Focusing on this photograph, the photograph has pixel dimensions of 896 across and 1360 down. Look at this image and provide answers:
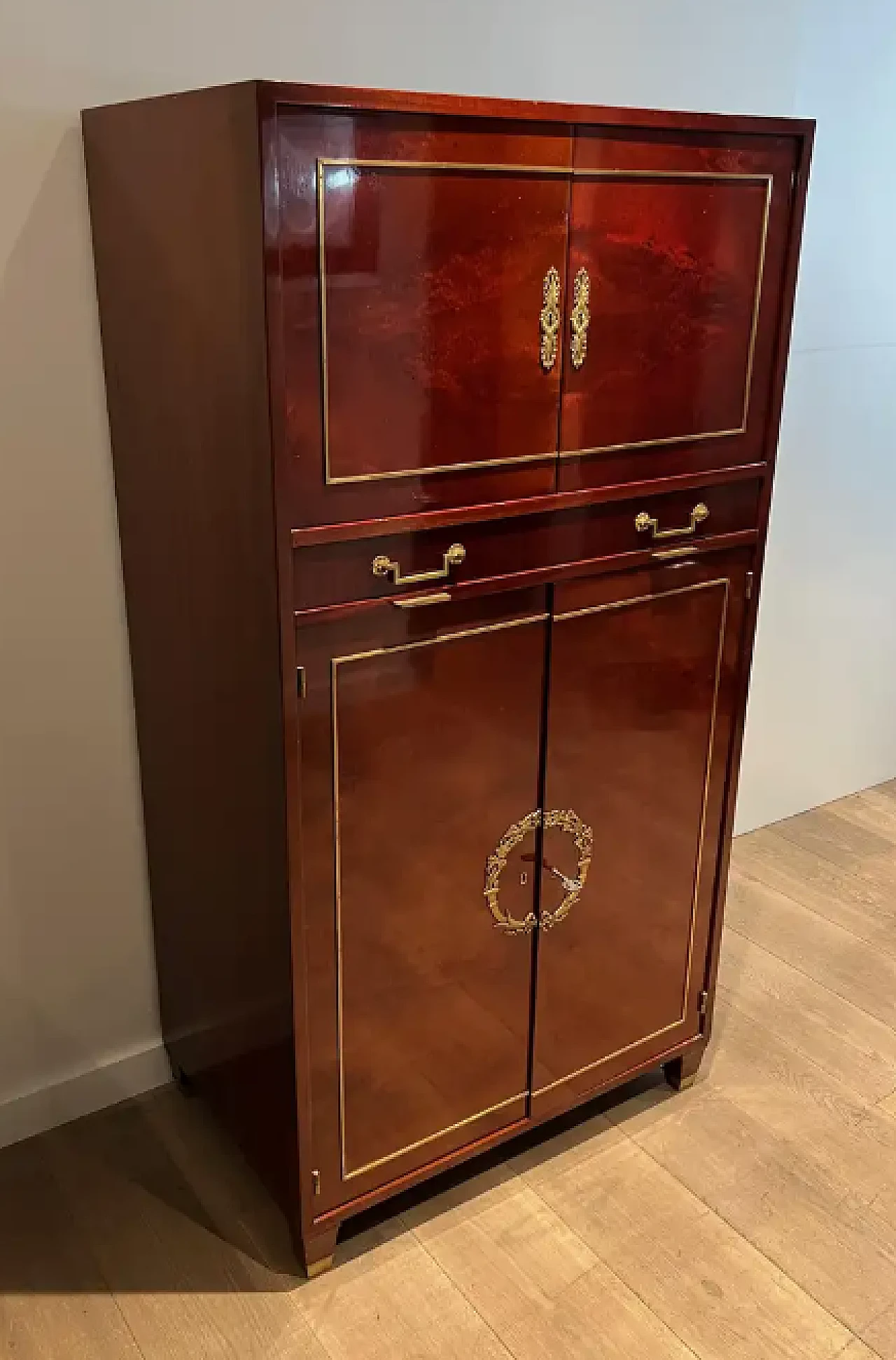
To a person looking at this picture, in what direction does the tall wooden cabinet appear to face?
facing the viewer and to the right of the viewer

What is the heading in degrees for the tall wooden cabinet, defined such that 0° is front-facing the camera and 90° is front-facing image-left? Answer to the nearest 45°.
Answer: approximately 315°
